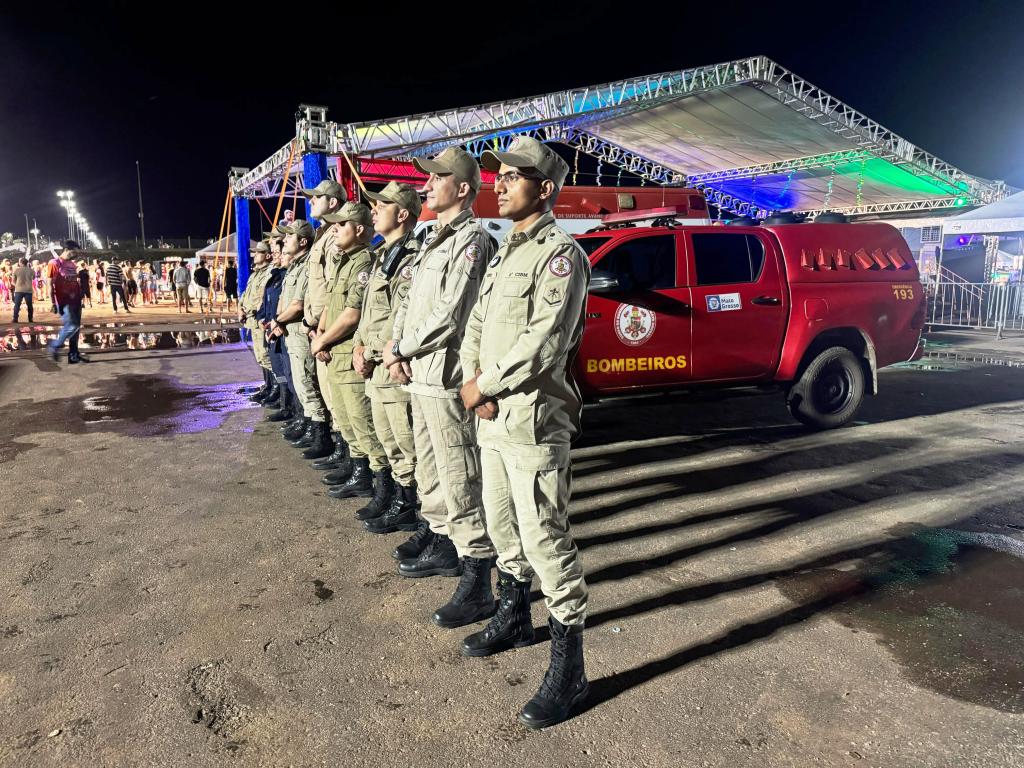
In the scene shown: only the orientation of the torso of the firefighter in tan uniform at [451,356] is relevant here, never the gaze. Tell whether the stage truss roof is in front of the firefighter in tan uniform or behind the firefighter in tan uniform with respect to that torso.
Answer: behind

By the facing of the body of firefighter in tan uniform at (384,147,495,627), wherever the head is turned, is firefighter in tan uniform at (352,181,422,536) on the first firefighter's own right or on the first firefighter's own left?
on the first firefighter's own right

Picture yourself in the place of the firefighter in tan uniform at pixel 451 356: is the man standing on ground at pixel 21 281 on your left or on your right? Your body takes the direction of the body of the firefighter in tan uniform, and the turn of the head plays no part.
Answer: on your right

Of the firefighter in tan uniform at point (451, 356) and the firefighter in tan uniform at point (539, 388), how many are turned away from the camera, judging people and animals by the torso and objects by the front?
0

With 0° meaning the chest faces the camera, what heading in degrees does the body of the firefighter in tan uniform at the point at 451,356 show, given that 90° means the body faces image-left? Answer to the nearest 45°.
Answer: approximately 45°

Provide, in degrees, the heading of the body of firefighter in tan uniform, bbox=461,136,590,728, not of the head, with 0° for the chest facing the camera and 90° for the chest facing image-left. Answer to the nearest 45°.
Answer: approximately 45°

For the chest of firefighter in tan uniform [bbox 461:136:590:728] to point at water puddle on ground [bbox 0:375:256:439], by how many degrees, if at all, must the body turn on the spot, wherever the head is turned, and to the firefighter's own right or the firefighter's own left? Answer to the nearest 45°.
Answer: approximately 90° to the firefighter's own right

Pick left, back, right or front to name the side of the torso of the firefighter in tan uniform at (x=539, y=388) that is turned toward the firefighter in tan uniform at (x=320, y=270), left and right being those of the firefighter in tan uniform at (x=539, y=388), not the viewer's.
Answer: right

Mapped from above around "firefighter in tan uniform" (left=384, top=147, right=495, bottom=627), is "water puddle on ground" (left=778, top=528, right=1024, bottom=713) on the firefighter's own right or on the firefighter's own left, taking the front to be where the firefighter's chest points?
on the firefighter's own left

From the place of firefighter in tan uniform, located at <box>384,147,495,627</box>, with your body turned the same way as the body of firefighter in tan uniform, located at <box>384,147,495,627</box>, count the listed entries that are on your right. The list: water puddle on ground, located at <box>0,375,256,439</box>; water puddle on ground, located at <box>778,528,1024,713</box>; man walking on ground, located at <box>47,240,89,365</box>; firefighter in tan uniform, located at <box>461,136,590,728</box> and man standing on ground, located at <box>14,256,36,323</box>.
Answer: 3

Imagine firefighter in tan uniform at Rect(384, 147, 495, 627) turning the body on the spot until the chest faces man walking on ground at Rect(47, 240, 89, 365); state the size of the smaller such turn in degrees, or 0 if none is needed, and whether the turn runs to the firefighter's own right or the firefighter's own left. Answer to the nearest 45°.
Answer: approximately 90° to the firefighter's own right
